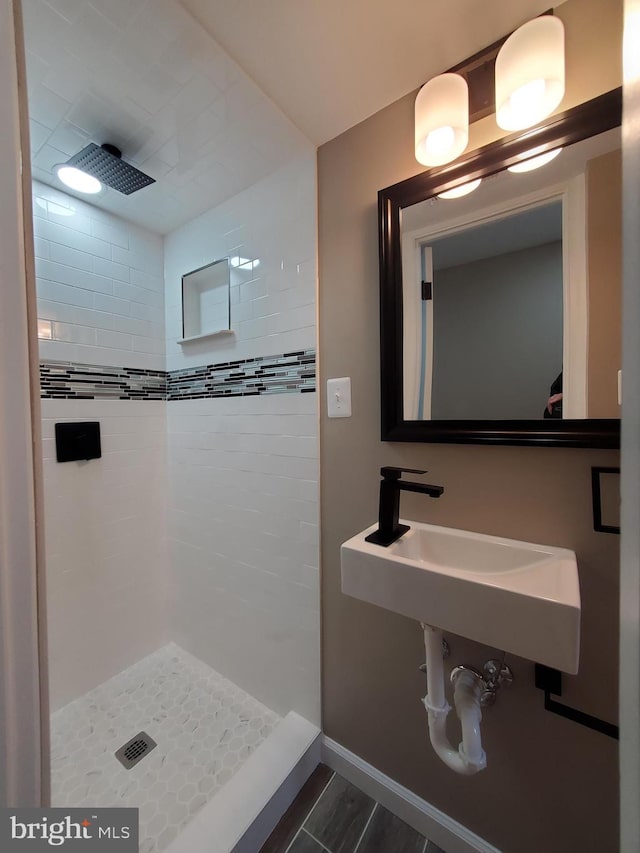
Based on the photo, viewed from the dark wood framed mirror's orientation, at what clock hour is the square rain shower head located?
The square rain shower head is roughly at 1 o'clock from the dark wood framed mirror.

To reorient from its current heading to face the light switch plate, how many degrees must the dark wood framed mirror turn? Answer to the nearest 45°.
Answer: approximately 45° to its right

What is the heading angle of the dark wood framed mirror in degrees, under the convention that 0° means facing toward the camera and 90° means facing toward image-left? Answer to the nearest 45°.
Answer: approximately 45°
